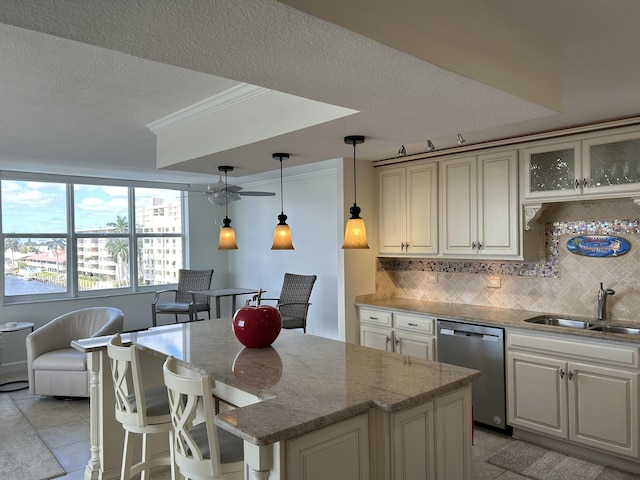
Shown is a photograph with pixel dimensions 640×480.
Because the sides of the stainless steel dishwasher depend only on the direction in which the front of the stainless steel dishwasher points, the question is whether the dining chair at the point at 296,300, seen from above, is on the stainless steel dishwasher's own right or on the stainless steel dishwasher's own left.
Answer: on the stainless steel dishwasher's own right

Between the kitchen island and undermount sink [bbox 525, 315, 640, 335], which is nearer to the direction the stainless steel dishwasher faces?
the kitchen island

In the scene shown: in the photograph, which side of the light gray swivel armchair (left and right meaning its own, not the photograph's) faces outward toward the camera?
front

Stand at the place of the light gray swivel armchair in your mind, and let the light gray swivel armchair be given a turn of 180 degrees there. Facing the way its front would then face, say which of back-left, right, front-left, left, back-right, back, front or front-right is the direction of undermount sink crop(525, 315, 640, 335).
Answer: back-right

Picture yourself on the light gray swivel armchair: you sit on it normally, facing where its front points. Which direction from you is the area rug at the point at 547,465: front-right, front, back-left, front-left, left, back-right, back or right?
front-left

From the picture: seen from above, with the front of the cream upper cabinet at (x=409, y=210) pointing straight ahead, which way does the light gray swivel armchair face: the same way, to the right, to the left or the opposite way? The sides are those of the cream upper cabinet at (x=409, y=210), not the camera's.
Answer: to the left

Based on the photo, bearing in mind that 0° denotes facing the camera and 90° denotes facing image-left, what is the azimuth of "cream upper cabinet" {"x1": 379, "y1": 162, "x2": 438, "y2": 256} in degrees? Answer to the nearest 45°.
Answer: approximately 45°

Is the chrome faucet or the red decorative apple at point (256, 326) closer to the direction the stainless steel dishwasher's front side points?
the red decorative apple

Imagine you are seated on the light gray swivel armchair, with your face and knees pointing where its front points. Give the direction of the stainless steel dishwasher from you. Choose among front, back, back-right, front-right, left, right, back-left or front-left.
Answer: front-left
